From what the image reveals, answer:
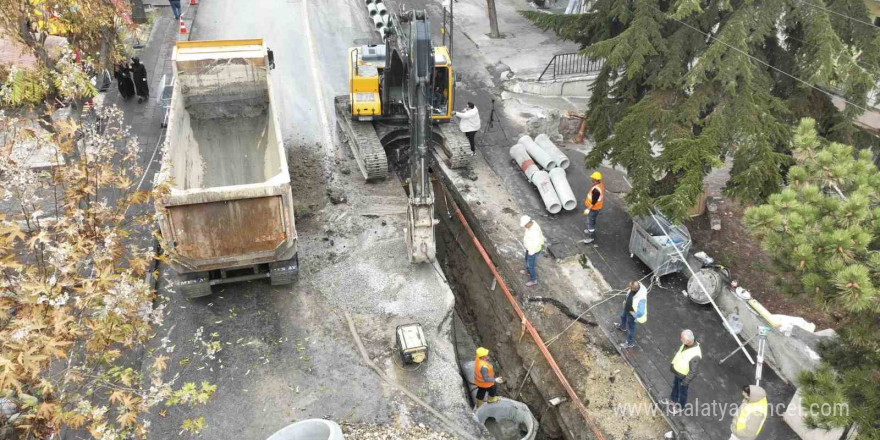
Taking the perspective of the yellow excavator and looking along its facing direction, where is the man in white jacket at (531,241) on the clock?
The man in white jacket is roughly at 11 o'clock from the yellow excavator.

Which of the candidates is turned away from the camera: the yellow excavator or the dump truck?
the dump truck

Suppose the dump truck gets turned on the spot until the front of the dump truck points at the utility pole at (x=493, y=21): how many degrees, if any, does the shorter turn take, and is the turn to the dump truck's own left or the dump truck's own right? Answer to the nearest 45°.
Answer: approximately 45° to the dump truck's own right

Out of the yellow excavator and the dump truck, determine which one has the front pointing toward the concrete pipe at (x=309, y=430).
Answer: the yellow excavator

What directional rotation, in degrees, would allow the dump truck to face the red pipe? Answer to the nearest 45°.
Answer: approximately 135° to its right

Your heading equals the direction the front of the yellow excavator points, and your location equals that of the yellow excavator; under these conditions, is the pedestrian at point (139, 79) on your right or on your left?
on your right

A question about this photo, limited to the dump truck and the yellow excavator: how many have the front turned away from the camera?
1

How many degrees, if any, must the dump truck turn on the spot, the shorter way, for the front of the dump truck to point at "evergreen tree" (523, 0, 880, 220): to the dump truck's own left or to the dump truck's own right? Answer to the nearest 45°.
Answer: approximately 90° to the dump truck's own right

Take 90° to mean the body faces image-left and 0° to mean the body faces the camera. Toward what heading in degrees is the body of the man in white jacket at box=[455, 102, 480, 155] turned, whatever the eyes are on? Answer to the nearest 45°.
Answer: approximately 90°

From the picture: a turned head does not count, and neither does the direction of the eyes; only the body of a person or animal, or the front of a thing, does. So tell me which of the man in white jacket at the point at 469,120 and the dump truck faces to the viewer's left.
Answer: the man in white jacket
